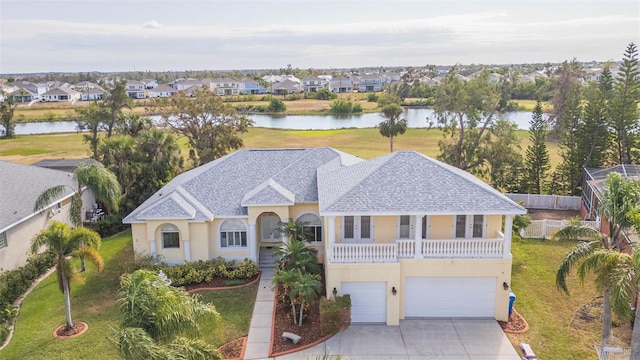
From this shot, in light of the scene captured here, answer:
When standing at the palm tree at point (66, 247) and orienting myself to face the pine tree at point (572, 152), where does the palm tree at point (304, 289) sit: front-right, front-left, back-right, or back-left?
front-right

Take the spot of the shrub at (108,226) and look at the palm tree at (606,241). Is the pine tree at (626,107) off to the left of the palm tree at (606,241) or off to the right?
left

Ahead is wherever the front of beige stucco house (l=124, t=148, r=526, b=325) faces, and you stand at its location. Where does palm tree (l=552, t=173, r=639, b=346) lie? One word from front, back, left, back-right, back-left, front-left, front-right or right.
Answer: front-left

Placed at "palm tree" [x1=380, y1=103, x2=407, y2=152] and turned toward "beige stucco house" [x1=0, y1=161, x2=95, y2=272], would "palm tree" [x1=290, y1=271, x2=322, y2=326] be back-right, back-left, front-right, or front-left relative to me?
front-left

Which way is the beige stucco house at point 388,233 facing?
toward the camera

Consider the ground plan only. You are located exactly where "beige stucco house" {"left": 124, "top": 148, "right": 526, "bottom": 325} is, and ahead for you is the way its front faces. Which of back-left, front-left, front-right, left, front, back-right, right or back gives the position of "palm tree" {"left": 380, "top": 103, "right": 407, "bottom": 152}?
back

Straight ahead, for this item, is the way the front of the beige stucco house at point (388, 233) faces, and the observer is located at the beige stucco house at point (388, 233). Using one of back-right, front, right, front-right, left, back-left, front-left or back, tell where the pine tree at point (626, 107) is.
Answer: back-left

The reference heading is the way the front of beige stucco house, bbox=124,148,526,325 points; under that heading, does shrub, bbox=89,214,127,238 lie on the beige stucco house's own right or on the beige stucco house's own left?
on the beige stucco house's own right

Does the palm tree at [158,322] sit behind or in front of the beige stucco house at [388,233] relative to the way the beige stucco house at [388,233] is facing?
in front

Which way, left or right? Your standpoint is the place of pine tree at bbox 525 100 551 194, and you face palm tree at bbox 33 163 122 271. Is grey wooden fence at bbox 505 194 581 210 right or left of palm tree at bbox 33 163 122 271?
left

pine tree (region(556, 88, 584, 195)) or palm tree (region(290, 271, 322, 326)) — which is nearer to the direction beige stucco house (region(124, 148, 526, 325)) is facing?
the palm tree

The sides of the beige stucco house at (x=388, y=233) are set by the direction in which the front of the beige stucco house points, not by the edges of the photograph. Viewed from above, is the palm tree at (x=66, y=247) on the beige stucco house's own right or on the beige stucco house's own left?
on the beige stucco house's own right

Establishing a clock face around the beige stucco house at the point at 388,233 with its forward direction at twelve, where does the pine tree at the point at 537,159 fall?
The pine tree is roughly at 7 o'clock from the beige stucco house.

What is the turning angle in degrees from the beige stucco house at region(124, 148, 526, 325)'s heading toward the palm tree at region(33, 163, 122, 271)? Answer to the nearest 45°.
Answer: approximately 90° to its right

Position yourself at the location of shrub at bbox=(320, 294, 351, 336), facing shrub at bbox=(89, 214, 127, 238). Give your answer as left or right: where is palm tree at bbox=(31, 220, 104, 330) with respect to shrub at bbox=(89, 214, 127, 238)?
left

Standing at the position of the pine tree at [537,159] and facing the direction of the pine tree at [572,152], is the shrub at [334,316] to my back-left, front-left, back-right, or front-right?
back-right
